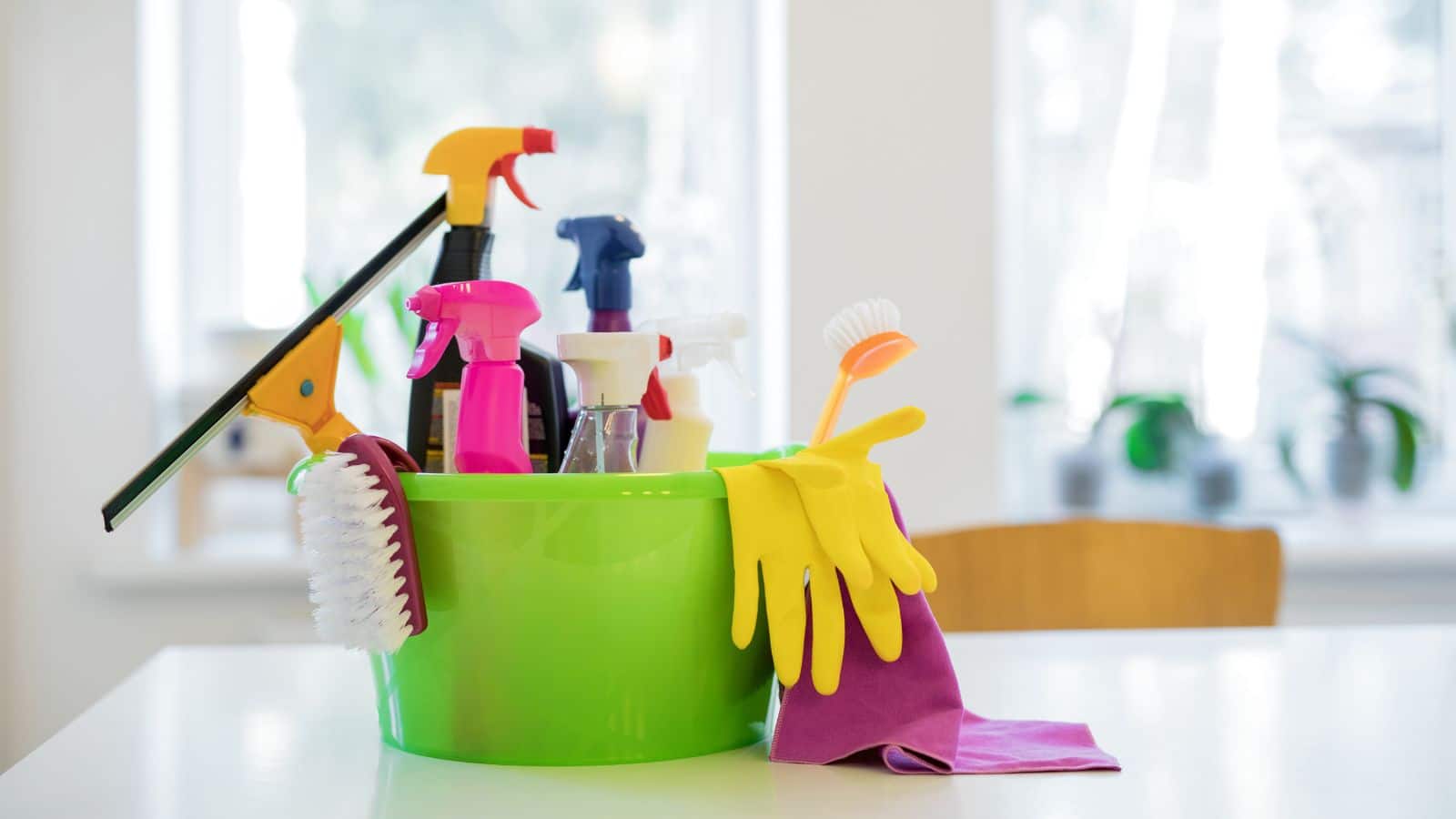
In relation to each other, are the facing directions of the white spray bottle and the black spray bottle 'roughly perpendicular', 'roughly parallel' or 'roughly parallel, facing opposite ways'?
roughly parallel

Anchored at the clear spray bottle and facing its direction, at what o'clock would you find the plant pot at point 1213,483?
The plant pot is roughly at 10 o'clock from the clear spray bottle.

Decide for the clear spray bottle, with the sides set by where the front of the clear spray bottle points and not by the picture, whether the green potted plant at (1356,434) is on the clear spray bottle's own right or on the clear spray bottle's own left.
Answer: on the clear spray bottle's own left

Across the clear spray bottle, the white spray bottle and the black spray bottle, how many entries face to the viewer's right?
3

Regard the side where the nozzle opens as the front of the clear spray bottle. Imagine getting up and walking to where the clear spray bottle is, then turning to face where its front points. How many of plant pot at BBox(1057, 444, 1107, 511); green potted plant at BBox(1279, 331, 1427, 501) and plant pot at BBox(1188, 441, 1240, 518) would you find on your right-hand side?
0

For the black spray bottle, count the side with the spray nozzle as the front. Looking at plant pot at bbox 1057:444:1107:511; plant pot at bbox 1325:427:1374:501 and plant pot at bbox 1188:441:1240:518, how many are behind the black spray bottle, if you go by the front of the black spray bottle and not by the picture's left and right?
0

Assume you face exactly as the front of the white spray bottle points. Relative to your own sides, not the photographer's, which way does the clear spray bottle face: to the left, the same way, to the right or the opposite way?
the same way

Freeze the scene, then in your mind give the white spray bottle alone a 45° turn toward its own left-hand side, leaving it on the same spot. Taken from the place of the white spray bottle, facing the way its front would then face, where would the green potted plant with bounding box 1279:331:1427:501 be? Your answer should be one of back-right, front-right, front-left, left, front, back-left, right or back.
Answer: front

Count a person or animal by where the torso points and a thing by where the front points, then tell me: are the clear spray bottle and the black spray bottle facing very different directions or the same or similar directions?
same or similar directions

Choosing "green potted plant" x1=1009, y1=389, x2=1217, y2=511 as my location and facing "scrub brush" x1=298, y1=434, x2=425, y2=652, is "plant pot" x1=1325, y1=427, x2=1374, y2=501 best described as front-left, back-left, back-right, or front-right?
back-left

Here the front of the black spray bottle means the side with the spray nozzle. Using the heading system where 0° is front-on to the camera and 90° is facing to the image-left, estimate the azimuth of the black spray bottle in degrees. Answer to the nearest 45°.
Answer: approximately 270°

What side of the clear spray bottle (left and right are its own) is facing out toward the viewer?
right

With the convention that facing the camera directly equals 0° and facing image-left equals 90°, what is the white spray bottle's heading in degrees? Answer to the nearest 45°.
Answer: approximately 270°
